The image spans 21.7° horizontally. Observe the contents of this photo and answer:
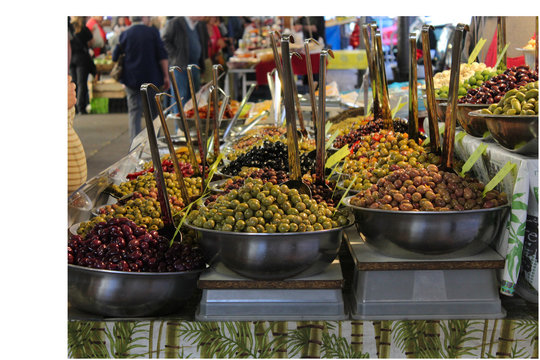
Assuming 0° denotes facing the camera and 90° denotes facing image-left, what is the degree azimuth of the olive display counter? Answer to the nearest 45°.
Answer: approximately 0°

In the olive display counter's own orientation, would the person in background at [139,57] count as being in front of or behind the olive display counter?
behind

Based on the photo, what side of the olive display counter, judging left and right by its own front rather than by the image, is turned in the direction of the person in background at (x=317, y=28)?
back

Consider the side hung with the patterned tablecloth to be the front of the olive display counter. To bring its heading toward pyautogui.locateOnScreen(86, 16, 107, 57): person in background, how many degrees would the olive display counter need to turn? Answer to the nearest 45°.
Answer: approximately 180°

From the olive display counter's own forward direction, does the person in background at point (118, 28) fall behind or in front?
behind
